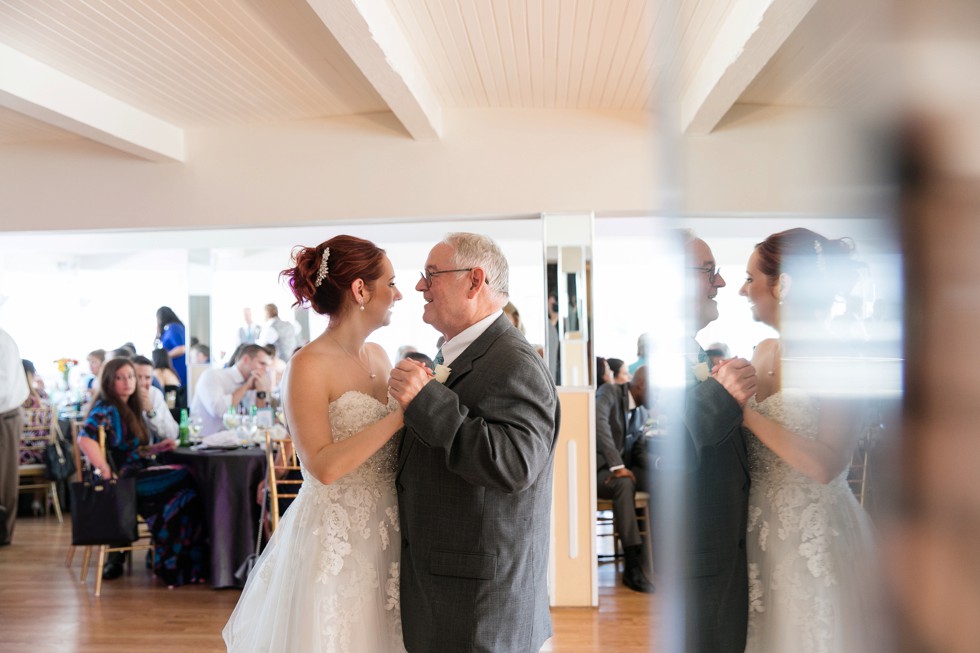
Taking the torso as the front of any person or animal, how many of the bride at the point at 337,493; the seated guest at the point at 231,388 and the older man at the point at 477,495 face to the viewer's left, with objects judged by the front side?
1

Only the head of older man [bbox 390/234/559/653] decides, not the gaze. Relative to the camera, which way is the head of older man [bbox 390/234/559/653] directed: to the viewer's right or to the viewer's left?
to the viewer's left

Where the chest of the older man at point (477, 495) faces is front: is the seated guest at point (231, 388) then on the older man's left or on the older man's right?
on the older man's right

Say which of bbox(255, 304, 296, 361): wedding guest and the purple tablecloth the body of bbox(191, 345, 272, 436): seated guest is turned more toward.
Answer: the purple tablecloth

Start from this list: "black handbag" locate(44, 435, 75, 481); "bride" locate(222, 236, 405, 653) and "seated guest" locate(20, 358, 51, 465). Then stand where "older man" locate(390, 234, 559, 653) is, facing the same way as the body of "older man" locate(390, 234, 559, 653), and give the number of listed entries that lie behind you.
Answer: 0

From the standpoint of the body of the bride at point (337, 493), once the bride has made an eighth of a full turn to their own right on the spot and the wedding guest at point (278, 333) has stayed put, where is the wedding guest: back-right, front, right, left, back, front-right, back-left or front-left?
back

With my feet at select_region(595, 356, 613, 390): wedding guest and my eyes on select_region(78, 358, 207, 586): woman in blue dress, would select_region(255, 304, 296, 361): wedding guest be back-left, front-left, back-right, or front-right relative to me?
front-right

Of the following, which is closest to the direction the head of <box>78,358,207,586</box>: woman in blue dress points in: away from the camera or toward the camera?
toward the camera

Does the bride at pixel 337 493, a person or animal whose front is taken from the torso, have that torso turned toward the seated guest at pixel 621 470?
no

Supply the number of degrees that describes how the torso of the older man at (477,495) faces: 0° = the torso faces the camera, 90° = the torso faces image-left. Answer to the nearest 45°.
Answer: approximately 90°

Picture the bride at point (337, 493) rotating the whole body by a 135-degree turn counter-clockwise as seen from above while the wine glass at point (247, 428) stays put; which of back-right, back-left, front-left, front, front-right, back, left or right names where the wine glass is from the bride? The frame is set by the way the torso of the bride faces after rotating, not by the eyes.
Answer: front

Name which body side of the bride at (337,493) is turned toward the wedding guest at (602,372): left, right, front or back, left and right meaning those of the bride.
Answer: left
